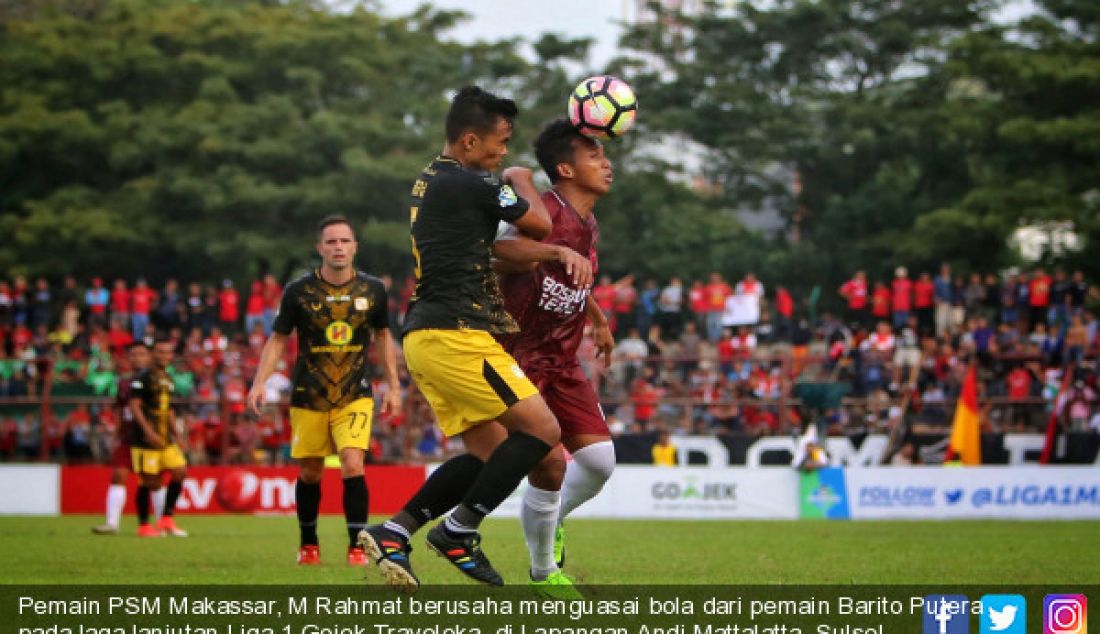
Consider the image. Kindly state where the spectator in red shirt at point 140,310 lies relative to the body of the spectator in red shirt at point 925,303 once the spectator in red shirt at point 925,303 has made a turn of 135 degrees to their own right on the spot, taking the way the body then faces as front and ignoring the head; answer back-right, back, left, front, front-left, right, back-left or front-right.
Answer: front-left

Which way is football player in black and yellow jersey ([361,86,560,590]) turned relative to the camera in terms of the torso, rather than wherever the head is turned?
to the viewer's right

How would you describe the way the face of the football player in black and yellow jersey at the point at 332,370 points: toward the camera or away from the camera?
toward the camera

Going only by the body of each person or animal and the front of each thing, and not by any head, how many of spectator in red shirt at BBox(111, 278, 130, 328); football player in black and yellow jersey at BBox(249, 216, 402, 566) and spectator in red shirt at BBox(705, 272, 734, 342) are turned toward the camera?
3

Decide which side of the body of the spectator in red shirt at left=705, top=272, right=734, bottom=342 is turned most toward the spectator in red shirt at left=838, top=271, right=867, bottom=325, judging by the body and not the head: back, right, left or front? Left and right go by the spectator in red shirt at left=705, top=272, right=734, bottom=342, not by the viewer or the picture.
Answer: left

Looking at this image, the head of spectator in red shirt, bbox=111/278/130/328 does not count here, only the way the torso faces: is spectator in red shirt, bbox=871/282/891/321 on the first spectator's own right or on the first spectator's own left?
on the first spectator's own left

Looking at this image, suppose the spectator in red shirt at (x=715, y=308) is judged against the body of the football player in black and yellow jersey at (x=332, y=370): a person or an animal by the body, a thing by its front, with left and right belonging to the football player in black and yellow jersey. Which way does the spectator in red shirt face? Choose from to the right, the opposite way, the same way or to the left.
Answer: the same way

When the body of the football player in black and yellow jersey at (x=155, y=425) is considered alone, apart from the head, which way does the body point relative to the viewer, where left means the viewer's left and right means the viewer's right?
facing the viewer and to the right of the viewer

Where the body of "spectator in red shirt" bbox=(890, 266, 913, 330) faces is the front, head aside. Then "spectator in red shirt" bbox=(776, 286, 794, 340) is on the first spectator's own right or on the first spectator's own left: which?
on the first spectator's own right

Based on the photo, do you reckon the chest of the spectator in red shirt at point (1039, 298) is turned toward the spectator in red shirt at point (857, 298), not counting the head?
no

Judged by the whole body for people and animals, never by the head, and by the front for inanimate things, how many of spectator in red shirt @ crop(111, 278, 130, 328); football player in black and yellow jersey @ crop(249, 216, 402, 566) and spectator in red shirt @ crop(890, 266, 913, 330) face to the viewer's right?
0

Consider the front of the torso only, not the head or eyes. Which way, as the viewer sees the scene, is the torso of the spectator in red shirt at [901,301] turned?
toward the camera

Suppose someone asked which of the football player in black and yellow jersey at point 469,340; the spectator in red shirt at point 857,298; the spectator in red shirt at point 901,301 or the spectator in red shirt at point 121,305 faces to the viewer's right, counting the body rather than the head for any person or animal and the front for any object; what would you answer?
the football player in black and yellow jersey

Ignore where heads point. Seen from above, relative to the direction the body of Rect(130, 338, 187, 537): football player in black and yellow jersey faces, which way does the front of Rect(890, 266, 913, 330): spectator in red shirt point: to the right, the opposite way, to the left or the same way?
to the right

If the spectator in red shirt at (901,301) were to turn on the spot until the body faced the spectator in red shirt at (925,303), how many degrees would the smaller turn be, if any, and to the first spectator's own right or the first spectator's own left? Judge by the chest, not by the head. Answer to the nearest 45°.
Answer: approximately 135° to the first spectator's own left

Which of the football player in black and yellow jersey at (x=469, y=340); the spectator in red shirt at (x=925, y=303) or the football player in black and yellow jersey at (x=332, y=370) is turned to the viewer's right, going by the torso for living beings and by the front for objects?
the football player in black and yellow jersey at (x=469, y=340)

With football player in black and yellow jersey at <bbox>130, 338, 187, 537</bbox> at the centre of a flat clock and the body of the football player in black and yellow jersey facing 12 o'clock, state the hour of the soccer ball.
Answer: The soccer ball is roughly at 1 o'clock from the football player in black and yellow jersey.

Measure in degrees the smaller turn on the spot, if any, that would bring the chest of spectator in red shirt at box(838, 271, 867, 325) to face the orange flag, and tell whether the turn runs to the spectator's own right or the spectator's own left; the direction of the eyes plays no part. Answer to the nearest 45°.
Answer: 0° — they already face it

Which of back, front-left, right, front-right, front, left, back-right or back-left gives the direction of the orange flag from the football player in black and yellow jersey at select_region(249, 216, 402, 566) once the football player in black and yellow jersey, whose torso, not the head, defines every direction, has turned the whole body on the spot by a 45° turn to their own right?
back

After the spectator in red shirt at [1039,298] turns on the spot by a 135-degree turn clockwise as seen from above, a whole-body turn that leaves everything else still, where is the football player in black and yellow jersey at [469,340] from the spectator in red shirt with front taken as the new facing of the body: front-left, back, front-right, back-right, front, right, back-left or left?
back-left
